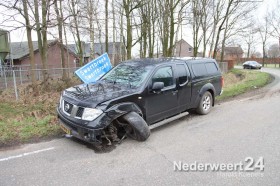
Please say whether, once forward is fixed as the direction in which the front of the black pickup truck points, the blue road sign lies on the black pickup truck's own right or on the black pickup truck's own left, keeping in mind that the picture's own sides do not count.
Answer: on the black pickup truck's own right

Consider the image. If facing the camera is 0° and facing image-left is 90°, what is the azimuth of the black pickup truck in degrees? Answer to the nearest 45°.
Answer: approximately 45°
